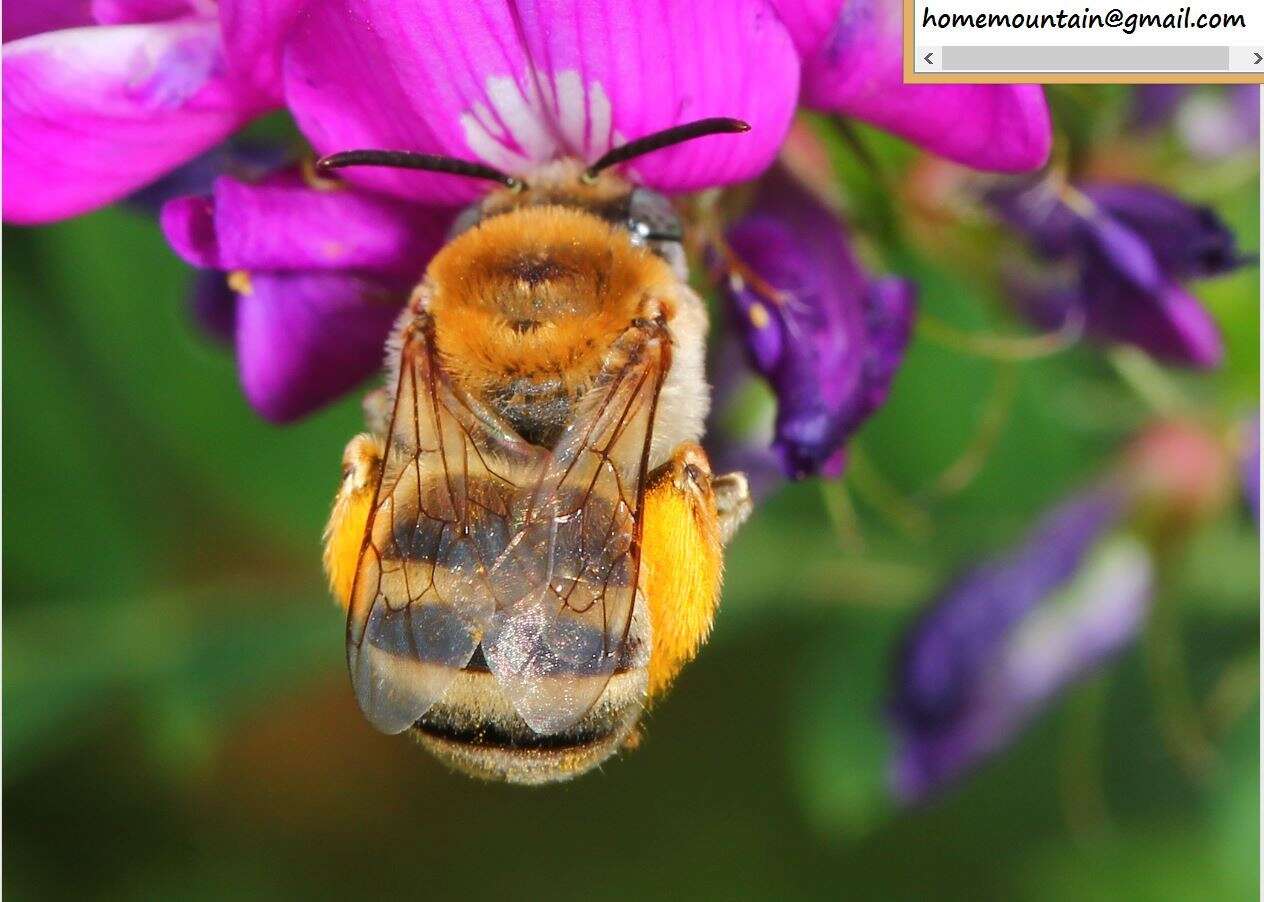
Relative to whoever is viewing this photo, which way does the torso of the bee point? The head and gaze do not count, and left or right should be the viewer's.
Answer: facing away from the viewer

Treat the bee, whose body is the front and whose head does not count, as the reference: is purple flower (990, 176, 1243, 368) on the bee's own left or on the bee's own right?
on the bee's own right

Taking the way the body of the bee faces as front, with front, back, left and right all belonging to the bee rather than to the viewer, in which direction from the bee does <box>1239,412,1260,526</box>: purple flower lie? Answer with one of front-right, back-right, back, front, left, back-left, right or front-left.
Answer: front-right

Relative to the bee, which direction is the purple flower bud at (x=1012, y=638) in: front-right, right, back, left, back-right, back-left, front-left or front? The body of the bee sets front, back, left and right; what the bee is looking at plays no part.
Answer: front-right
